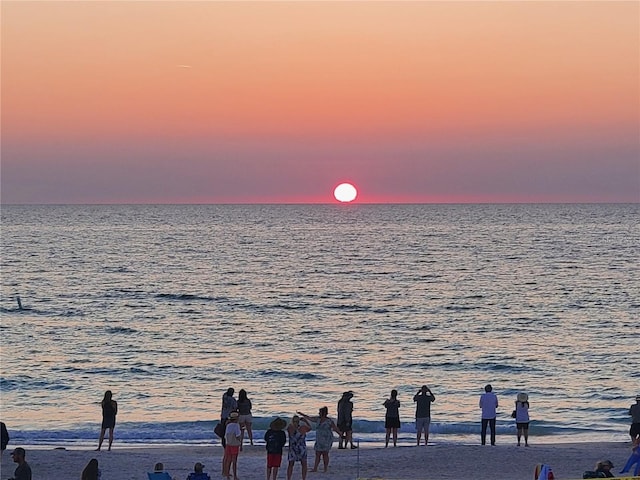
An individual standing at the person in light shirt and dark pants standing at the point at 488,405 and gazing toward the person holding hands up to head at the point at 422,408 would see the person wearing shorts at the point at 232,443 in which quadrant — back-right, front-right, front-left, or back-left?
front-left

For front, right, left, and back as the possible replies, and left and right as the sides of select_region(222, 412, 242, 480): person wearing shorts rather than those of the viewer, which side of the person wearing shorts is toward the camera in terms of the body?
back

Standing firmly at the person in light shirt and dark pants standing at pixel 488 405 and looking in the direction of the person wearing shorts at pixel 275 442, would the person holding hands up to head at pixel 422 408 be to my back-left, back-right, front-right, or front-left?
front-right

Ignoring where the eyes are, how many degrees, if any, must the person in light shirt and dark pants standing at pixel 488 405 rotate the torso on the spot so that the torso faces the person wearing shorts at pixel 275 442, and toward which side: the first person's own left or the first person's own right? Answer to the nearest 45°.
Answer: approximately 135° to the first person's own left

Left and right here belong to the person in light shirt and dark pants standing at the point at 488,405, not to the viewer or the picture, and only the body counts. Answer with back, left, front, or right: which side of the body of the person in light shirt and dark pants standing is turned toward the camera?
back

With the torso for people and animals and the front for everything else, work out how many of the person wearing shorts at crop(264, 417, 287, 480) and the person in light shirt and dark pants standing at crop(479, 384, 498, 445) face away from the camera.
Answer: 2

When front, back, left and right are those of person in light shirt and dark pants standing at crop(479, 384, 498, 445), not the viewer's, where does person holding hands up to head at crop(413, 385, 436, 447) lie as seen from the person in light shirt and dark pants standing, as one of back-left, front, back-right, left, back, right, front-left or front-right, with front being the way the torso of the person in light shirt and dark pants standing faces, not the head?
left

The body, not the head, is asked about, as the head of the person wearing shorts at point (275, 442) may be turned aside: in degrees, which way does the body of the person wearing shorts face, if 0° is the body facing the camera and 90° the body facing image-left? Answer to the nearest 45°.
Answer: approximately 180°

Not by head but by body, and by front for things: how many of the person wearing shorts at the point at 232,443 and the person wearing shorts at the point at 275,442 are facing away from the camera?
2

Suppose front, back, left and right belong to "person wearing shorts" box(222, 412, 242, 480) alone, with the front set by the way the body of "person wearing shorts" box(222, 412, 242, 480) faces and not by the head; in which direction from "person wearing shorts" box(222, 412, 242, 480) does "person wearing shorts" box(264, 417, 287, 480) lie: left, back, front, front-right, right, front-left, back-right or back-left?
back-right
